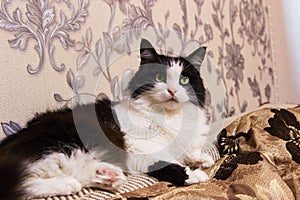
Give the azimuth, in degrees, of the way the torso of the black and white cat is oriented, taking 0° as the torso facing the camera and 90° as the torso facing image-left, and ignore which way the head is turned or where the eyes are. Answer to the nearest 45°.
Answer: approximately 315°
